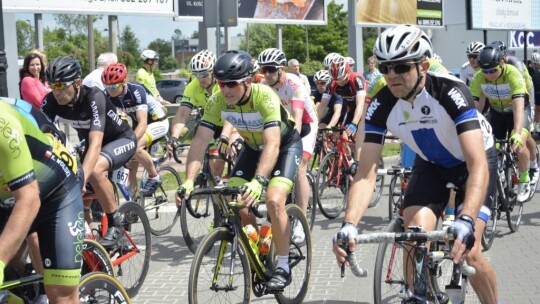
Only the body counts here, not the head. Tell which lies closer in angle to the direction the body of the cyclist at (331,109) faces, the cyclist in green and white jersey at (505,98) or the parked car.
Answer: the cyclist in green and white jersey

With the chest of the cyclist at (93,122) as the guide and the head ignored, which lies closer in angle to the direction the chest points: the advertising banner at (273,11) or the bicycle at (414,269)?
the bicycle

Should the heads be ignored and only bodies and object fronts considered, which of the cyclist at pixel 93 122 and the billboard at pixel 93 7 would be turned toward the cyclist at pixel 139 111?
the billboard

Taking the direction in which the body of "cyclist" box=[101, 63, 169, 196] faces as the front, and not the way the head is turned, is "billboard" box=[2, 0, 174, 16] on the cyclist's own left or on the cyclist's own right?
on the cyclist's own right

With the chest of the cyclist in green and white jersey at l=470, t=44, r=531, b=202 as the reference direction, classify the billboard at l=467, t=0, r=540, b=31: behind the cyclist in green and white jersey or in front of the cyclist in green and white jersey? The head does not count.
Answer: behind
